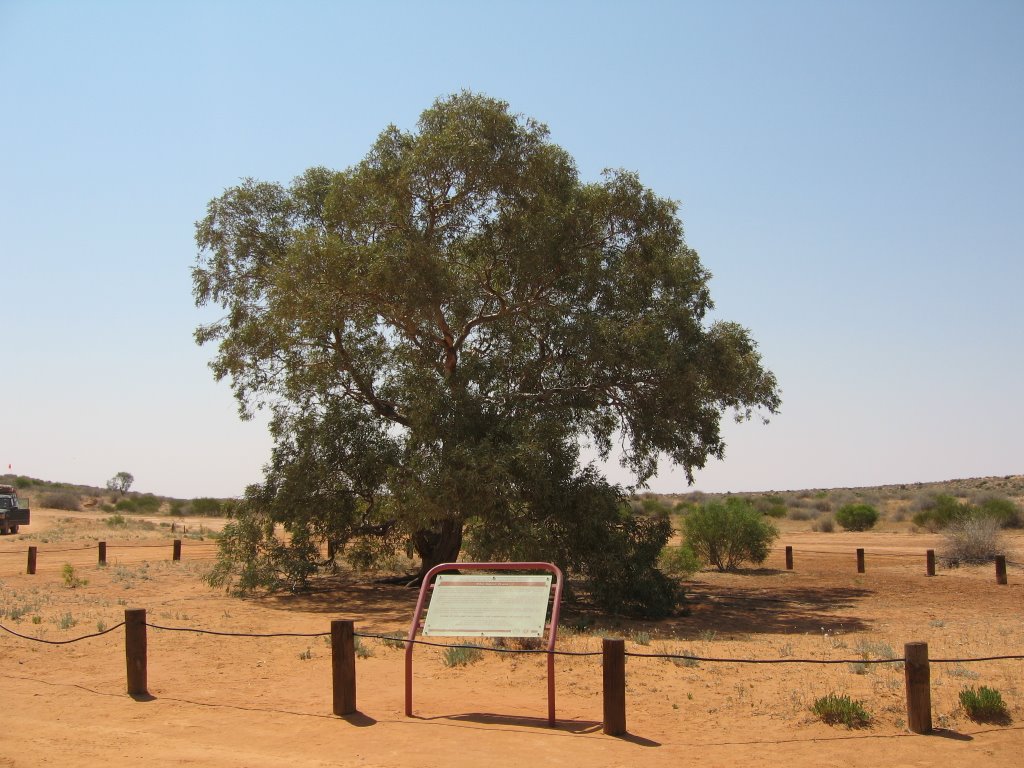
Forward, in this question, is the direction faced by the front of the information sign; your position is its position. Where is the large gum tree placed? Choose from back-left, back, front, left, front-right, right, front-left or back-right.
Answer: back

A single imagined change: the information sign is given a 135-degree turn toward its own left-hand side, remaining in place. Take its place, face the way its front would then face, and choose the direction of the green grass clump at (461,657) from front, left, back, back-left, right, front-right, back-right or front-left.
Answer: front-left

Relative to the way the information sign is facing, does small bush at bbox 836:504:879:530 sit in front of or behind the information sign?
behind

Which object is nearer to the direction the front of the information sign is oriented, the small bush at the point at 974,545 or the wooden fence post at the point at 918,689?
the wooden fence post

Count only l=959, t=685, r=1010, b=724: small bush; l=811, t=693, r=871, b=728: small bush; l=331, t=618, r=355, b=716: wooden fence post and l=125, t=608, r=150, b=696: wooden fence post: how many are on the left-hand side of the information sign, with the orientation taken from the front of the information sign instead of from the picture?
2

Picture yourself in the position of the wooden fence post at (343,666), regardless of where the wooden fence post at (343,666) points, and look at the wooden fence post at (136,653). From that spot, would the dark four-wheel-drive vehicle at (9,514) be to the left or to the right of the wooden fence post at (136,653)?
right

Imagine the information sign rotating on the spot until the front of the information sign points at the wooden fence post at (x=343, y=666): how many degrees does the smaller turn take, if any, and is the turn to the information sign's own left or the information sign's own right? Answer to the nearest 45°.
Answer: approximately 90° to the information sign's own right

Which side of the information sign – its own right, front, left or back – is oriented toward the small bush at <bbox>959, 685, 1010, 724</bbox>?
left

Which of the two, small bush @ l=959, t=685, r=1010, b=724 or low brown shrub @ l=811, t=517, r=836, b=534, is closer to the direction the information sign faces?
the small bush

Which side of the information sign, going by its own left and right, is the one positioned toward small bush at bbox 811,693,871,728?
left

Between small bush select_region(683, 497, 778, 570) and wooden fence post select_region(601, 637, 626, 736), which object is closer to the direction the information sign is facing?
the wooden fence post

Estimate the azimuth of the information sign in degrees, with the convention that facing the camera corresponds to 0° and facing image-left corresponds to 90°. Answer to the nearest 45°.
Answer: approximately 0°

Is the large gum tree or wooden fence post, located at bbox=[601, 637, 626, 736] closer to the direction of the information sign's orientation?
the wooden fence post
